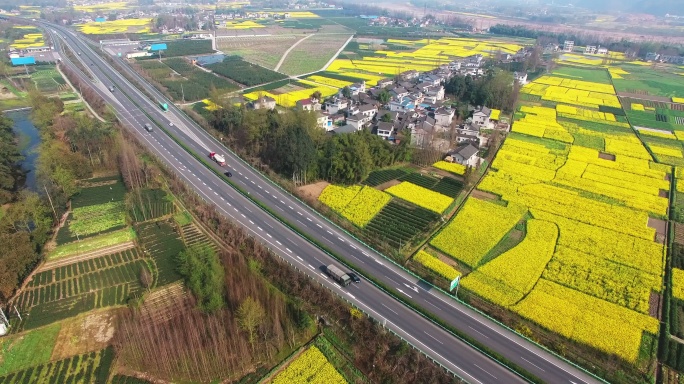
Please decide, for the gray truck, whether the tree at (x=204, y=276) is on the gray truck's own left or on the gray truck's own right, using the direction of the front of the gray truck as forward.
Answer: on the gray truck's own right

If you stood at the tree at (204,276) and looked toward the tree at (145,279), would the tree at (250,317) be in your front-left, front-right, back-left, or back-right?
back-left

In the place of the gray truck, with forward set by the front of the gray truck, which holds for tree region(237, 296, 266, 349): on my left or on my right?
on my right

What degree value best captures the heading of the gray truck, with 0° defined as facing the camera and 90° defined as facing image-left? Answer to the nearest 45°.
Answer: approximately 315°

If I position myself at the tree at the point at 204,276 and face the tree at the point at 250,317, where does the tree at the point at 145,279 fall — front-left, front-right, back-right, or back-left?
back-right
